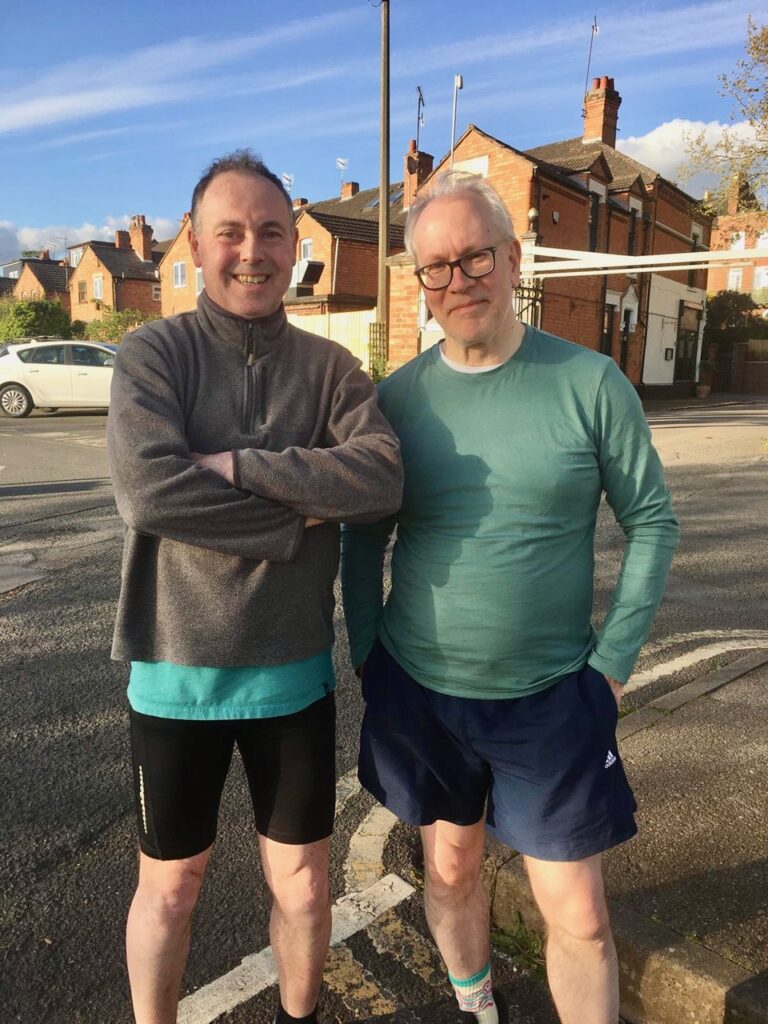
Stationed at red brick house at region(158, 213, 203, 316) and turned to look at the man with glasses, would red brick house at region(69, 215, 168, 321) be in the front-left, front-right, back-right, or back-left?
back-right

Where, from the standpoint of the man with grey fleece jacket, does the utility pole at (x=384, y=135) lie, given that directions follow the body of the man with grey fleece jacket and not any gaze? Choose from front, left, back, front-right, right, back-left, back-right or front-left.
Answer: back

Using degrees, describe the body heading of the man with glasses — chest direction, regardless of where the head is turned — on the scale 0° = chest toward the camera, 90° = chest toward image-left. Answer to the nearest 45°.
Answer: approximately 0°

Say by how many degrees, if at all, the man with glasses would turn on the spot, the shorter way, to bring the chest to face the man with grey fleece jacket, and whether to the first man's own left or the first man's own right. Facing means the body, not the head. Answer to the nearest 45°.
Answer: approximately 90° to the first man's own right

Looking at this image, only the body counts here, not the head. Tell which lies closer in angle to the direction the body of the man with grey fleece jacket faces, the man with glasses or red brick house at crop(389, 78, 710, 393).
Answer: the man with glasses

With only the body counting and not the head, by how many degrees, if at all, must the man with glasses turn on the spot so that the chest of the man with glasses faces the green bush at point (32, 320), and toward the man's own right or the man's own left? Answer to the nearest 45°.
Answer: approximately 135° to the man's own right

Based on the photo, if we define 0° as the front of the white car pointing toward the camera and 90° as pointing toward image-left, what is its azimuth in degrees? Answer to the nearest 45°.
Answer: approximately 270°

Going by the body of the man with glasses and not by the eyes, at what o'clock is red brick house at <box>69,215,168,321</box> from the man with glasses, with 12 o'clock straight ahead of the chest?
The red brick house is roughly at 5 o'clock from the man with glasses.

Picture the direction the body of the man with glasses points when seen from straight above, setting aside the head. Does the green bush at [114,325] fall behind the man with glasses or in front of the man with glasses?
behind
